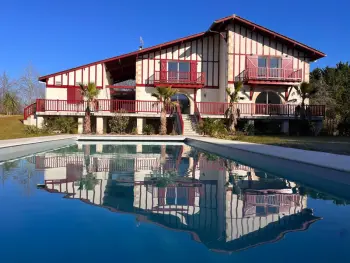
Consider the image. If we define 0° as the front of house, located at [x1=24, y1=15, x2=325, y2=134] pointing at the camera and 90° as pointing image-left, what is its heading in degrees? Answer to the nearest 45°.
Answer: approximately 0°

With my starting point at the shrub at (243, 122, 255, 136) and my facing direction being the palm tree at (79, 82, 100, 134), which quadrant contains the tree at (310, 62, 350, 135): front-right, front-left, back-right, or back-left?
back-right

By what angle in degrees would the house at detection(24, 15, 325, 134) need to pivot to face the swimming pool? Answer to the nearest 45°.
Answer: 0° — it already faces it

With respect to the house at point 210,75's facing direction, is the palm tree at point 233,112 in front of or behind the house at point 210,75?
in front

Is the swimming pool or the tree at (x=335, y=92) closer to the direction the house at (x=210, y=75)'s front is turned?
the swimming pool

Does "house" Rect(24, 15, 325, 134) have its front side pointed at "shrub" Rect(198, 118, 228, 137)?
yes

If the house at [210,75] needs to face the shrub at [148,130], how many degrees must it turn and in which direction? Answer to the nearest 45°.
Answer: approximately 45° to its right

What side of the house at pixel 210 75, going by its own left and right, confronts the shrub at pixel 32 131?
right
